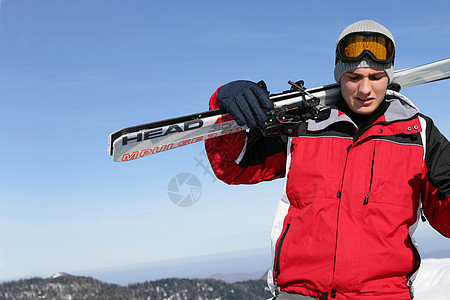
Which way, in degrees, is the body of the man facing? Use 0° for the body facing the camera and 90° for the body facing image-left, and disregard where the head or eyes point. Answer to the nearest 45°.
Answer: approximately 0°
